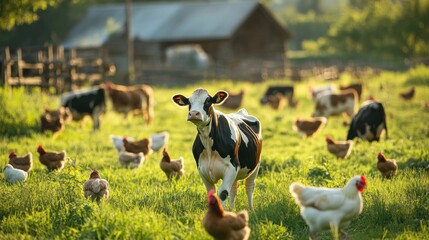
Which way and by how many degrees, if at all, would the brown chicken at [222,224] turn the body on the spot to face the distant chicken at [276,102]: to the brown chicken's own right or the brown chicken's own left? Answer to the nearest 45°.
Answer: approximately 90° to the brown chicken's own right

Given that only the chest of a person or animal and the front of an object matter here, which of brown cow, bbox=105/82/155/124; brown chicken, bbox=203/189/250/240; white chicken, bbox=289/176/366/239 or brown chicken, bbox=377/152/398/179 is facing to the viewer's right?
the white chicken

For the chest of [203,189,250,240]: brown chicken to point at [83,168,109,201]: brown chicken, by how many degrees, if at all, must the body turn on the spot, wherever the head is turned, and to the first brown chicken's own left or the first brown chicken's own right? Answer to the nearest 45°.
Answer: approximately 45° to the first brown chicken's own right

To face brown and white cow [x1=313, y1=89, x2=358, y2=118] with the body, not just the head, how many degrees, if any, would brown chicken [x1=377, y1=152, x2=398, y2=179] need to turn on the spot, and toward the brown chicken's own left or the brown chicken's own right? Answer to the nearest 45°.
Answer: approximately 90° to the brown chicken's own right

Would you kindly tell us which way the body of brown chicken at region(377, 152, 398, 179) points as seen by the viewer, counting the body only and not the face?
to the viewer's left

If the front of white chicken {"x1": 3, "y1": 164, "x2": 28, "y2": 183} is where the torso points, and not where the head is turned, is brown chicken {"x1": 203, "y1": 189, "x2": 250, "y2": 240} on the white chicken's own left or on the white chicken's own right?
on the white chicken's own left

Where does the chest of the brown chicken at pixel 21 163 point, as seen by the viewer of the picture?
to the viewer's left

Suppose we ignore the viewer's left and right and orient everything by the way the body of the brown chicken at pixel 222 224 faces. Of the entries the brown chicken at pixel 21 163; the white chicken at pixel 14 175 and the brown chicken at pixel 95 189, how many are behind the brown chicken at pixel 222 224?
0

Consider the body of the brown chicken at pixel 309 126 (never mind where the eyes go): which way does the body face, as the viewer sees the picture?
to the viewer's left

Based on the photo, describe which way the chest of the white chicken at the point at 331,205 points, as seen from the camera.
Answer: to the viewer's right

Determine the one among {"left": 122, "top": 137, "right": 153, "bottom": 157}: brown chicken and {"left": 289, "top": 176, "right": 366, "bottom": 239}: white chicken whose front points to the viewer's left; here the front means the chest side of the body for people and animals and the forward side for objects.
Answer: the brown chicken

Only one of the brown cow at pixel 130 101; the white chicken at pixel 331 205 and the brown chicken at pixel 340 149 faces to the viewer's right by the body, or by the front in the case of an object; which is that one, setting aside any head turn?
the white chicken

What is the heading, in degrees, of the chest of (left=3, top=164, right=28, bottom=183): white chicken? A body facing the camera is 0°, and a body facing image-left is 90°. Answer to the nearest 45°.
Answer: approximately 90°

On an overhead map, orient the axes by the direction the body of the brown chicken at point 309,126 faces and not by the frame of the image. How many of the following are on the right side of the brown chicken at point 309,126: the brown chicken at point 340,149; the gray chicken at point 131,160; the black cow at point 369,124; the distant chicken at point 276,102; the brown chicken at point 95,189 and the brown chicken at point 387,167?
1

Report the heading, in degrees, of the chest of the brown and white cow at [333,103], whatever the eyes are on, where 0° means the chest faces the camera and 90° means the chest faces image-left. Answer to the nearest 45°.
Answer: approximately 90°

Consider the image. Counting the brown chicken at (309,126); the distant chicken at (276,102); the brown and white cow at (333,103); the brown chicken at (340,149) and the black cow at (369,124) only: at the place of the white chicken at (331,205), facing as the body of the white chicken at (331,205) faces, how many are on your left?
5

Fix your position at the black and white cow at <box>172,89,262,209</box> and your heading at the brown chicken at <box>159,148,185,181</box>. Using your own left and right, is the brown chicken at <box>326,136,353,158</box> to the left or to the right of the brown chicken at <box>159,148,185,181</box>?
right

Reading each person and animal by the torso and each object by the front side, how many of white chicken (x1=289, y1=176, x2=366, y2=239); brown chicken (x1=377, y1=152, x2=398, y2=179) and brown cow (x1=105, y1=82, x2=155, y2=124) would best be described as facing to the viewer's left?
2

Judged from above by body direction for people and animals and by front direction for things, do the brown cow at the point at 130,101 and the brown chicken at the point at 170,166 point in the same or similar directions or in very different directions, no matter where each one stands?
same or similar directions

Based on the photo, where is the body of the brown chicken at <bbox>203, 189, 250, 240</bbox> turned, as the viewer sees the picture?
to the viewer's left

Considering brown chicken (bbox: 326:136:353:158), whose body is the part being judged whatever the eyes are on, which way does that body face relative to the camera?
to the viewer's left
